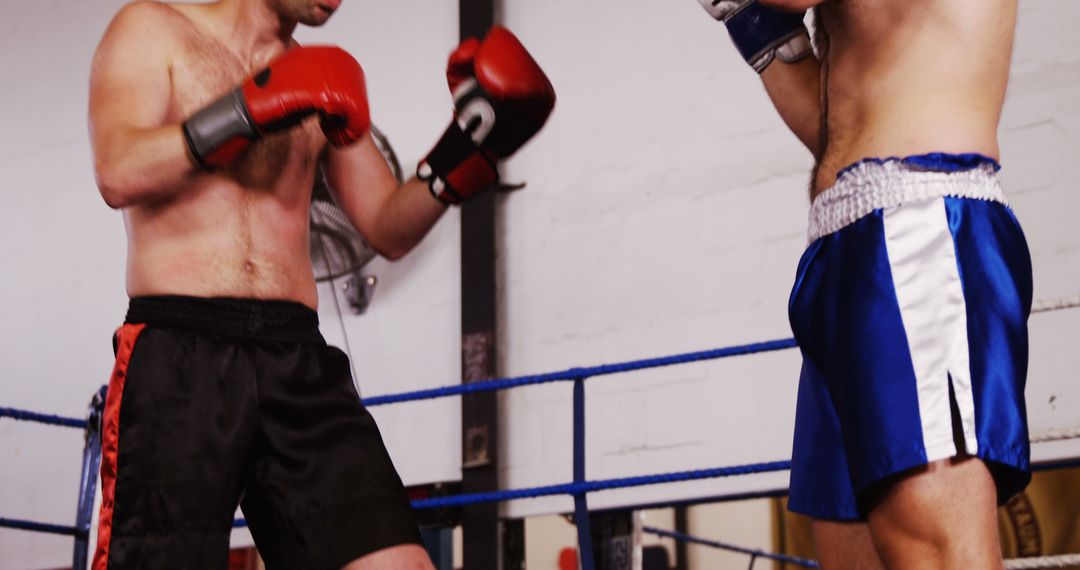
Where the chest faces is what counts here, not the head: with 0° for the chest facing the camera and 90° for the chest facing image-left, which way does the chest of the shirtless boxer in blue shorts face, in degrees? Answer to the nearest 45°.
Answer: approximately 90°

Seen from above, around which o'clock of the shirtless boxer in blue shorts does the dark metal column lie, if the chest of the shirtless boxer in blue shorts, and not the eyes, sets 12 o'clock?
The dark metal column is roughly at 2 o'clock from the shirtless boxer in blue shorts.
